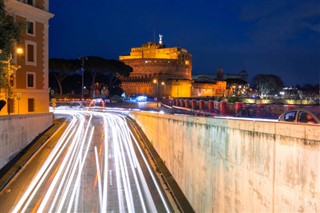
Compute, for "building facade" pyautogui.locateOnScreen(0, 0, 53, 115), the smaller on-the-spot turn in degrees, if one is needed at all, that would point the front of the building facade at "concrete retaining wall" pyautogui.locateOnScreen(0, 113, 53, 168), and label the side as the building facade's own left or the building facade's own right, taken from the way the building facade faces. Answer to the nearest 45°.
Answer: approximately 45° to the building facade's own right

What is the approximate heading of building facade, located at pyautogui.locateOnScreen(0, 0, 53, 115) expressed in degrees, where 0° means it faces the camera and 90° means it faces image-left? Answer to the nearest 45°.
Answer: approximately 315°

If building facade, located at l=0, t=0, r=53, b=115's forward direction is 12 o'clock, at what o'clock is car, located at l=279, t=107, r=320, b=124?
The car is roughly at 1 o'clock from the building facade.

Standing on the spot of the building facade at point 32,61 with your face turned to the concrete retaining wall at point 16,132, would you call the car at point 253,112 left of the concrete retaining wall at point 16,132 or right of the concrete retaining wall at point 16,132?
left
